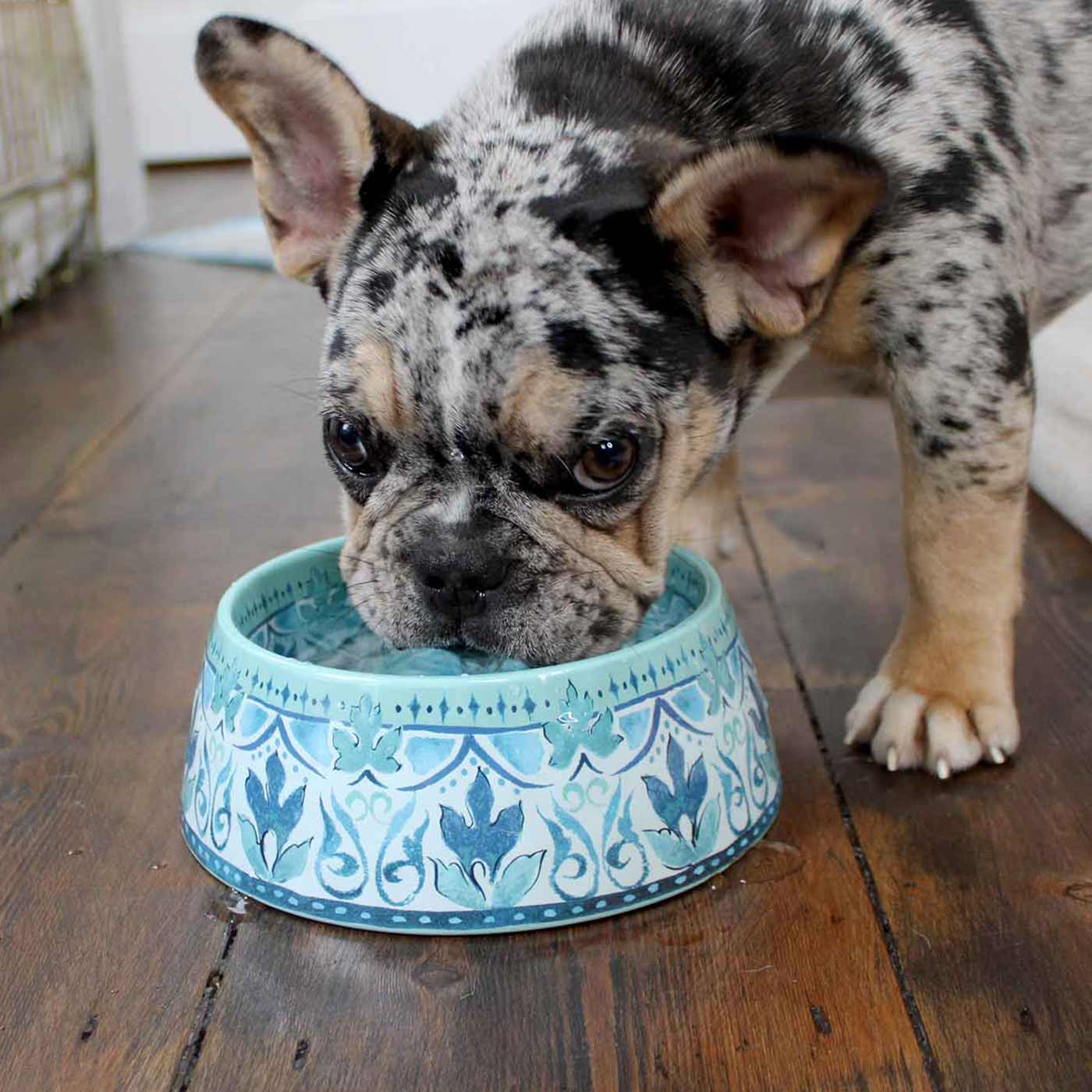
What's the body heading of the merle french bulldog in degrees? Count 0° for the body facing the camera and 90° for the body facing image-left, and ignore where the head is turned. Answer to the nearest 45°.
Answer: approximately 45°

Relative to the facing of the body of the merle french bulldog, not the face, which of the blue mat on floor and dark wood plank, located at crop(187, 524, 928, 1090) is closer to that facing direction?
the dark wood plank

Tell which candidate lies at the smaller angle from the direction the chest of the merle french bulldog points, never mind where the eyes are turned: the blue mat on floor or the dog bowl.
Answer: the dog bowl

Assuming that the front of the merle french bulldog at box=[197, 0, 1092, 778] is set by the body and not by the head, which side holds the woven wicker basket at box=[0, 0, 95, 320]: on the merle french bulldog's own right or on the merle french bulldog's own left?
on the merle french bulldog's own right

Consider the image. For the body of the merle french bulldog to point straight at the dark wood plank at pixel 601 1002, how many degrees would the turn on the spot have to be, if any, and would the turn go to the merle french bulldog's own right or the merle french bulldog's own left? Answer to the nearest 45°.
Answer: approximately 45° to the merle french bulldog's own left

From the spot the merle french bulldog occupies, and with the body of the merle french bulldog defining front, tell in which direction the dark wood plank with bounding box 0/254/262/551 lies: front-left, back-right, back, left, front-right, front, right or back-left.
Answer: right

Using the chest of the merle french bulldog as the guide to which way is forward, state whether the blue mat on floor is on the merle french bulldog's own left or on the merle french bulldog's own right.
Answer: on the merle french bulldog's own right
